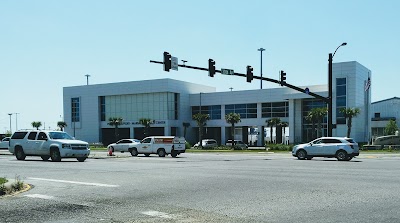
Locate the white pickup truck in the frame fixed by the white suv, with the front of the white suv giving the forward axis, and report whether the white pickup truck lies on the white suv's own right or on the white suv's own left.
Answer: on the white suv's own left

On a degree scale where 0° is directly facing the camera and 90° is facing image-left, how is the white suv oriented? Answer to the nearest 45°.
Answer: approximately 315°

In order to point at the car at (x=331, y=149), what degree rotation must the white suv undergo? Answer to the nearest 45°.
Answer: approximately 45° to its left

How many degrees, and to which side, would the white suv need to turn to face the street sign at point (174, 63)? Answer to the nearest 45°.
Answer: approximately 45° to its left

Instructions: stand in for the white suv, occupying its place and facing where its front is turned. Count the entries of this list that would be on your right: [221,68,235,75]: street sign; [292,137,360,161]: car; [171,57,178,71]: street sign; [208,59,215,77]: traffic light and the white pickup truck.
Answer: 0

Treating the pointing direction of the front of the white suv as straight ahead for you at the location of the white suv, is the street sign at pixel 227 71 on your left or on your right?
on your left

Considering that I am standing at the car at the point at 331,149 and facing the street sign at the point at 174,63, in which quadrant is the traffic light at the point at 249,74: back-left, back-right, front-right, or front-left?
front-right
